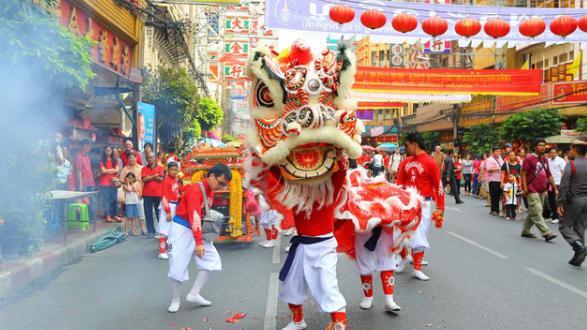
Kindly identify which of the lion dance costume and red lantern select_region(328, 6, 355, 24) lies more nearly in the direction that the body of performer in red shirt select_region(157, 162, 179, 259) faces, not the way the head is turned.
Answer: the lion dance costume

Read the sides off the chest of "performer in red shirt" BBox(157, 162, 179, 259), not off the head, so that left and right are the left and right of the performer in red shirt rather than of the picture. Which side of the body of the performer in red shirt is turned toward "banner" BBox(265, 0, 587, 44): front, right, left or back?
left

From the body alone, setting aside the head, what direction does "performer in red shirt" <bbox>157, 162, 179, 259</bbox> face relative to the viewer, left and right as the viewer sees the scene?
facing the viewer and to the right of the viewer

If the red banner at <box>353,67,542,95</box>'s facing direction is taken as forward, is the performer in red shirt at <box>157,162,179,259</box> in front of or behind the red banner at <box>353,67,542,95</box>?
in front

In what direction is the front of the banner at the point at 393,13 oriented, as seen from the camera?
facing the viewer

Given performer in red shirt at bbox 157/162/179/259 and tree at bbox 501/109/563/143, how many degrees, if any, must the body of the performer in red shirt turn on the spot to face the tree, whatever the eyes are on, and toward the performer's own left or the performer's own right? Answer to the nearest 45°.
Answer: approximately 90° to the performer's own left

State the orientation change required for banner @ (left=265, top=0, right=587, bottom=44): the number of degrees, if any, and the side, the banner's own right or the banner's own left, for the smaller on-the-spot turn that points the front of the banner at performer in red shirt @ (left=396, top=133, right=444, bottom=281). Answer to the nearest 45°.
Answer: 0° — it already faces them

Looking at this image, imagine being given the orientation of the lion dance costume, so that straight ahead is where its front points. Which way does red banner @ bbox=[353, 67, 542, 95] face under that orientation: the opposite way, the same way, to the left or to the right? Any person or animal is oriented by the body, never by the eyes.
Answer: the same way

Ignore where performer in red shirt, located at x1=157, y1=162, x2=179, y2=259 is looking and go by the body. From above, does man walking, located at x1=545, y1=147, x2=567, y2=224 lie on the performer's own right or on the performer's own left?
on the performer's own left

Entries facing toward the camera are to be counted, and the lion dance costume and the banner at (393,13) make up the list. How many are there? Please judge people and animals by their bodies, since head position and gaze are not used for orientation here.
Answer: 2

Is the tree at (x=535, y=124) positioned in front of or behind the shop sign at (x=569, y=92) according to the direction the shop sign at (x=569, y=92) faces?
in front

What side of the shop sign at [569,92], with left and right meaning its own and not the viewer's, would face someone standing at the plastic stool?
front

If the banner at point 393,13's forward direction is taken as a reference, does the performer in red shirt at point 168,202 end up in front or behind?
in front

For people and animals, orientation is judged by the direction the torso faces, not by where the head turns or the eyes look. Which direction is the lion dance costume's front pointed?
toward the camera

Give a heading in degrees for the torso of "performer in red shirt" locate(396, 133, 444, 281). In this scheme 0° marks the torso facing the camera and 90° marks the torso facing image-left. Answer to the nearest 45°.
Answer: approximately 45°

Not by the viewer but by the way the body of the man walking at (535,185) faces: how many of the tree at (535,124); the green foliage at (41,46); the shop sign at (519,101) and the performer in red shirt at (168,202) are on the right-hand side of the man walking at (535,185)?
2

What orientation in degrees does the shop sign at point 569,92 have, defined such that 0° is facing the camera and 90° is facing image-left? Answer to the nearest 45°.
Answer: approximately 45°
